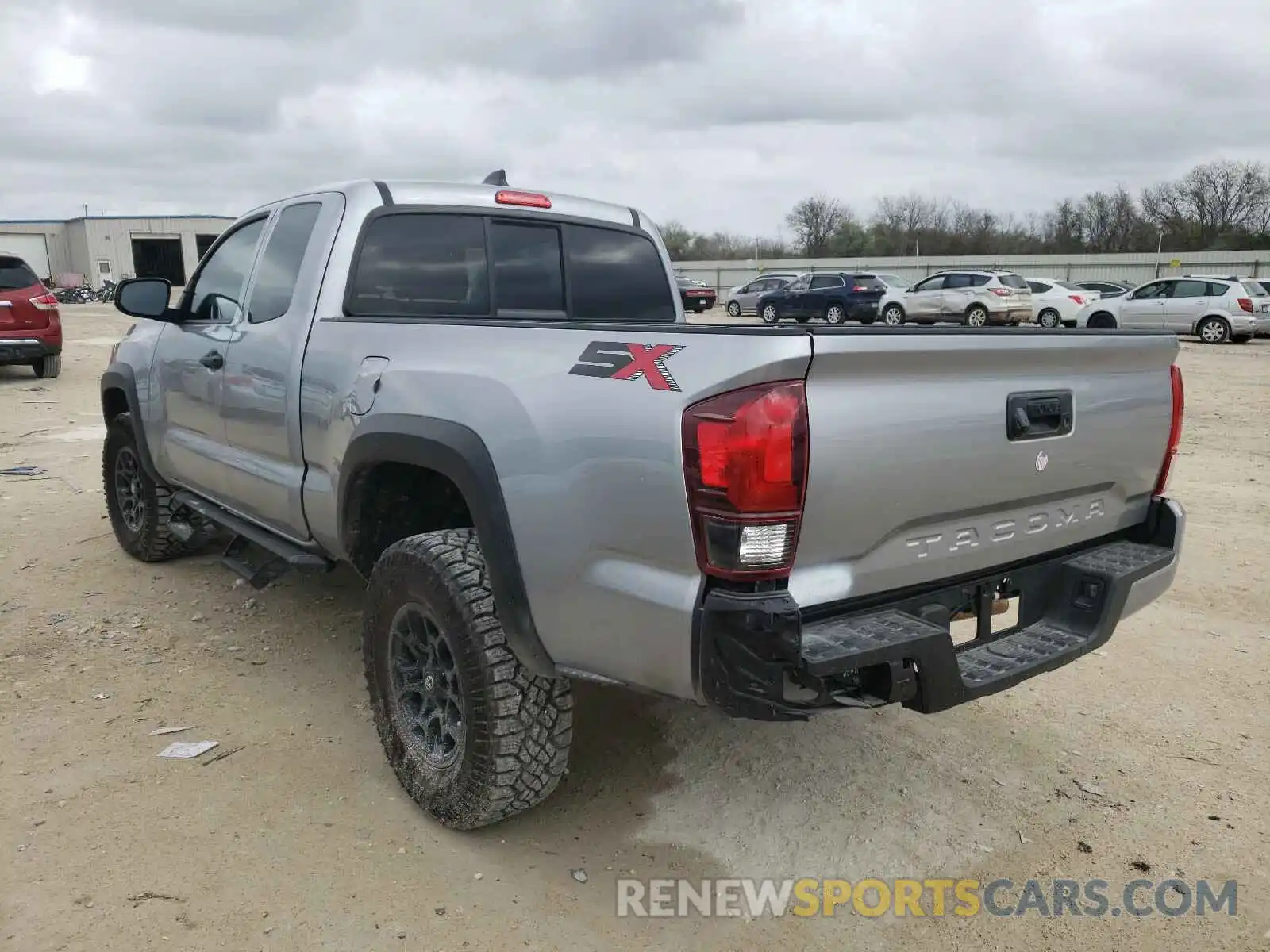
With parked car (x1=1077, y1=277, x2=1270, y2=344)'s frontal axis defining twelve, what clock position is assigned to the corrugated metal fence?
The corrugated metal fence is roughly at 3 o'clock from the parked car.

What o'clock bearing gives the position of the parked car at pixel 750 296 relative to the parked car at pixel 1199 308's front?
the parked car at pixel 750 296 is roughly at 1 o'clock from the parked car at pixel 1199 308.

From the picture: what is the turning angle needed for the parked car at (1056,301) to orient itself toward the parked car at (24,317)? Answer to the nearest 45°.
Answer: approximately 90° to its left

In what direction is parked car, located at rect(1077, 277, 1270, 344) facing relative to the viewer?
to the viewer's left

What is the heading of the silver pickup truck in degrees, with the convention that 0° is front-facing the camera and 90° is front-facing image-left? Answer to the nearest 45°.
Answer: approximately 135°

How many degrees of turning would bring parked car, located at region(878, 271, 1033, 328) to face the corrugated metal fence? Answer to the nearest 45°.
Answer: approximately 45° to its right

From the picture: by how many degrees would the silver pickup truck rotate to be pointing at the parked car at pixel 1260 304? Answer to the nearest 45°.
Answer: approximately 90° to its right

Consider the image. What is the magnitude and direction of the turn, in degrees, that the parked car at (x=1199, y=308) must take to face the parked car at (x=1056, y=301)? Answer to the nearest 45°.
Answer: approximately 45° to its right

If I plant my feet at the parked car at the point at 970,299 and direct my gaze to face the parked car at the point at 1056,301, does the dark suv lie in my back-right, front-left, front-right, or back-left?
back-left

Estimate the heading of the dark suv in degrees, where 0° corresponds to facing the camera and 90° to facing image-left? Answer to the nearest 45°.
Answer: approximately 135°

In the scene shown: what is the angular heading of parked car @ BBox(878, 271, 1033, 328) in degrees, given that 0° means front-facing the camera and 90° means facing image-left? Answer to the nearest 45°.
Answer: approximately 135°
